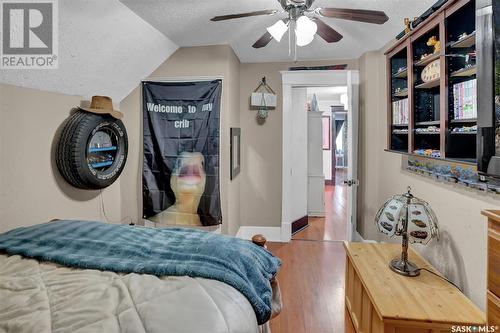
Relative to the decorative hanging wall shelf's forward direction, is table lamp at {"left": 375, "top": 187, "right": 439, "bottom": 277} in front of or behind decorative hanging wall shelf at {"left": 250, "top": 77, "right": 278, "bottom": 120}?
in front

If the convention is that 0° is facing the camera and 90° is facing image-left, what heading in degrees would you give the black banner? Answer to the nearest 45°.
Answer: approximately 0°

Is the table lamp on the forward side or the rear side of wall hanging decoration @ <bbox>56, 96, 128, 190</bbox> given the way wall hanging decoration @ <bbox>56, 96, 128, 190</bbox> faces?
on the forward side

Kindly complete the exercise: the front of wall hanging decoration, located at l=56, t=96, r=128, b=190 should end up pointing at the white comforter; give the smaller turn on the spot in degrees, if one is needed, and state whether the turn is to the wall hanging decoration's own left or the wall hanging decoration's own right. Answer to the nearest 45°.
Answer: approximately 45° to the wall hanging decoration's own right

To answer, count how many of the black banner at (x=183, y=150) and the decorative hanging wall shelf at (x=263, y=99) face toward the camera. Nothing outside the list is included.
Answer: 2

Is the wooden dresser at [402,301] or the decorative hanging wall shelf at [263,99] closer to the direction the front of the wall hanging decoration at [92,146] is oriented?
the wooden dresser
